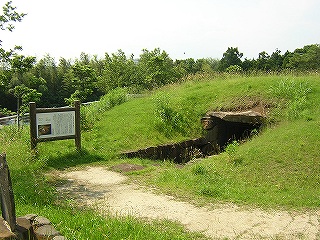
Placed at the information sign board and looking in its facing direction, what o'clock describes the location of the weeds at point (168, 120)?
The weeds is roughly at 8 o'clock from the information sign board.

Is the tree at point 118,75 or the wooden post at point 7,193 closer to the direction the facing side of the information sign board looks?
the wooden post

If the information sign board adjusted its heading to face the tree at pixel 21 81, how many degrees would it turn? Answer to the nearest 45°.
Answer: approximately 180°

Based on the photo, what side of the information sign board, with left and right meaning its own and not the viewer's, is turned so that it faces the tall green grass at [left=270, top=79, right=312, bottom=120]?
left

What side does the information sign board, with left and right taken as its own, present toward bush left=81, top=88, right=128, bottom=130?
back

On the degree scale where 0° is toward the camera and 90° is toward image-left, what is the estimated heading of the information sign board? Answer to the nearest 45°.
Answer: approximately 0°

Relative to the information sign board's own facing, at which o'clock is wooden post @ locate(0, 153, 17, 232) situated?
The wooden post is roughly at 12 o'clock from the information sign board.

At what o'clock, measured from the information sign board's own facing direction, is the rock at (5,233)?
The rock is roughly at 12 o'clock from the information sign board.

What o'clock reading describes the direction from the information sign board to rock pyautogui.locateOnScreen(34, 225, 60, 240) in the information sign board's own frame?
The rock is roughly at 12 o'clock from the information sign board.

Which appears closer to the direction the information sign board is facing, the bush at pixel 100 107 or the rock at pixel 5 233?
the rock

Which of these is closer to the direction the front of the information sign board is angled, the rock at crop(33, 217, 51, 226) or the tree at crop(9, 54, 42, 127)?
the rock

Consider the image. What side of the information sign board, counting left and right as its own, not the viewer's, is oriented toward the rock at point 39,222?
front

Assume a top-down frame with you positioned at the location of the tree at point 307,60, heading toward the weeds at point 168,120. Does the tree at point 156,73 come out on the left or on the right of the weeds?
right
